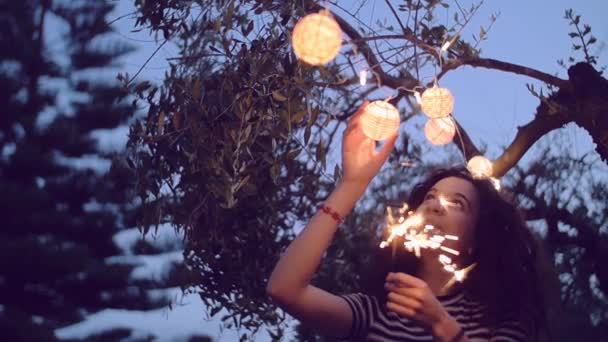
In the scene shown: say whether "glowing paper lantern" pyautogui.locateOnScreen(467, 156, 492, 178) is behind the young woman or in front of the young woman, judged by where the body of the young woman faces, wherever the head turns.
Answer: behind

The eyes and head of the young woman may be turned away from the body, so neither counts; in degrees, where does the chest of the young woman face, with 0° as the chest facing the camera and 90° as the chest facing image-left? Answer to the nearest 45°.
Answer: approximately 45°
